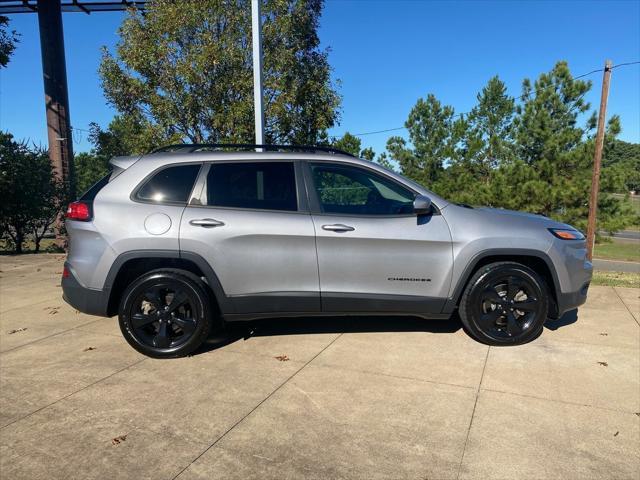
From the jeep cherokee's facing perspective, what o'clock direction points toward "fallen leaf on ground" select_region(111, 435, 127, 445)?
The fallen leaf on ground is roughly at 4 o'clock from the jeep cherokee.

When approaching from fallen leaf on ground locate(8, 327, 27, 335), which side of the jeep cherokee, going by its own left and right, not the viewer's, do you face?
back

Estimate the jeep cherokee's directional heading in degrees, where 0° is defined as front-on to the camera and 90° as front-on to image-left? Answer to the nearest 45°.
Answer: approximately 270°

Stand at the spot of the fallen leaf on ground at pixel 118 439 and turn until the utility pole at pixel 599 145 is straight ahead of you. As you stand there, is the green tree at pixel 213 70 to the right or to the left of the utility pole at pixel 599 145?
left

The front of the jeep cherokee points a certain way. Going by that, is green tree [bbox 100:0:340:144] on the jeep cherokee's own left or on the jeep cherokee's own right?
on the jeep cherokee's own left

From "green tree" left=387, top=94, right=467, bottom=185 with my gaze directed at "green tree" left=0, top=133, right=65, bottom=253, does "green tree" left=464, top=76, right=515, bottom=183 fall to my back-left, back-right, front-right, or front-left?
back-left

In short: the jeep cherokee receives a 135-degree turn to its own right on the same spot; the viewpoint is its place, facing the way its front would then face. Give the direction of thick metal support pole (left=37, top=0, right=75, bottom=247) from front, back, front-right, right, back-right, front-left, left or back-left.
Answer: right

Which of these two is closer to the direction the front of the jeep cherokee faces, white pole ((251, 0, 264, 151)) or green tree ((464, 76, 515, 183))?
the green tree

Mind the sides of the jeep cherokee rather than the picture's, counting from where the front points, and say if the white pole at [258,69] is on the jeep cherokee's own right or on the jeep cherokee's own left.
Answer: on the jeep cherokee's own left

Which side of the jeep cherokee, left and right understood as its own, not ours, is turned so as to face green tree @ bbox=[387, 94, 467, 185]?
left

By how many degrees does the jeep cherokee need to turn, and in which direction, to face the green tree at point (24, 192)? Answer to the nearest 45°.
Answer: approximately 135° to its left
